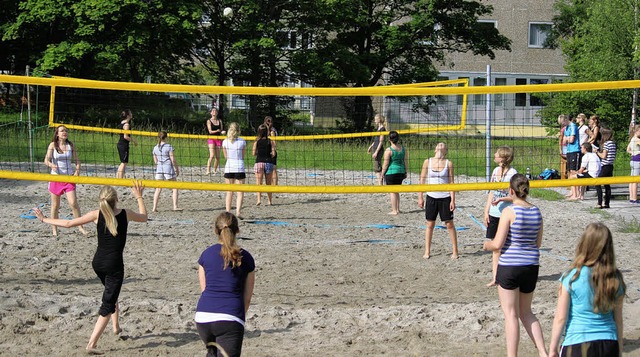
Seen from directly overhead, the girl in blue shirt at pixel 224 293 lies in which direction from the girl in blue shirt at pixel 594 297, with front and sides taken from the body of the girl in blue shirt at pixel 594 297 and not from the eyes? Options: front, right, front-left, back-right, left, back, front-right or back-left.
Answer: left

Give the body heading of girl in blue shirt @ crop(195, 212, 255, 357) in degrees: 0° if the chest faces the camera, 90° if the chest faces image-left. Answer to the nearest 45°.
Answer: approximately 180°

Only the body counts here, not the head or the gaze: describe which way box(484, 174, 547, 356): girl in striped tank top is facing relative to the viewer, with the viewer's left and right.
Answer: facing away from the viewer and to the left of the viewer

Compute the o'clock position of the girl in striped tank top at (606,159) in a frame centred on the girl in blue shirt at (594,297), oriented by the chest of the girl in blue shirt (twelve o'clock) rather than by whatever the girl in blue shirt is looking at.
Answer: The girl in striped tank top is roughly at 12 o'clock from the girl in blue shirt.

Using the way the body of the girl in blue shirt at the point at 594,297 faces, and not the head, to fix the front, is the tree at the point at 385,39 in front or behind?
in front

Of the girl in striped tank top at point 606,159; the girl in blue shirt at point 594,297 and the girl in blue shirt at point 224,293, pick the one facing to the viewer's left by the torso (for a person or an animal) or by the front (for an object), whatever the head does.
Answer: the girl in striped tank top

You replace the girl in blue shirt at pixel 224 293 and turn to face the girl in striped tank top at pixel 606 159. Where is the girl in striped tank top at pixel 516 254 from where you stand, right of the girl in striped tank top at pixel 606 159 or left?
right

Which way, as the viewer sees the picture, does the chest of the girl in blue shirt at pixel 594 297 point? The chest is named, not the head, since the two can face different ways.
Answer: away from the camera

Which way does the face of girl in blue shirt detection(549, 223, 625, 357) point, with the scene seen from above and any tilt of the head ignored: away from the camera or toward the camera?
away from the camera

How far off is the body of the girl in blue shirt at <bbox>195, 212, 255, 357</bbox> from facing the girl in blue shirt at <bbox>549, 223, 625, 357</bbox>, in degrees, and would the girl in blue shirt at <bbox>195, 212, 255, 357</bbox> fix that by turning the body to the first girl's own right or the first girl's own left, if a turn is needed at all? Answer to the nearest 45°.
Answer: approximately 90° to the first girl's own right

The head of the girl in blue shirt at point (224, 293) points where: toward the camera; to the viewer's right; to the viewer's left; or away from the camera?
away from the camera

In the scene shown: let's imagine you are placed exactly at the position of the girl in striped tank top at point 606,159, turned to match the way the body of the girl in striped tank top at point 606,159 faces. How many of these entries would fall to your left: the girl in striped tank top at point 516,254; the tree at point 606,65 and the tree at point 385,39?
1
